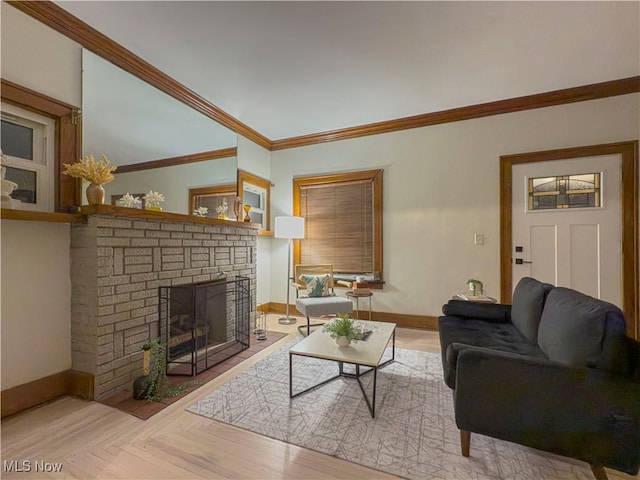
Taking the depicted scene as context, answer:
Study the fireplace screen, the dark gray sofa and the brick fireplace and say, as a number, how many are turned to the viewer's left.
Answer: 1

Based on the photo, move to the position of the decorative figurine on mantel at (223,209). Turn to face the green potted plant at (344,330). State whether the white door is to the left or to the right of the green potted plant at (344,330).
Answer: left

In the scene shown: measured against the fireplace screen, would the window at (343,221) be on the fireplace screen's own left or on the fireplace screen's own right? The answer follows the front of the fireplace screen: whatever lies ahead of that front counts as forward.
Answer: on the fireplace screen's own left

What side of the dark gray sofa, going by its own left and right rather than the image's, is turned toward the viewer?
left

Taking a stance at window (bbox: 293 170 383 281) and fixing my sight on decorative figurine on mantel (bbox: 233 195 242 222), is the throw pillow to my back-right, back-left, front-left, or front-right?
front-left

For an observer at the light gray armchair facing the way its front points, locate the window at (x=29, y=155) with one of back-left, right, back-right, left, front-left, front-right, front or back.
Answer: right

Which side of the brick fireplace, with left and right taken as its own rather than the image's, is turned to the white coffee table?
front

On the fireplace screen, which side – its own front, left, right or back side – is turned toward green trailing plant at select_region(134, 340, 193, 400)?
right

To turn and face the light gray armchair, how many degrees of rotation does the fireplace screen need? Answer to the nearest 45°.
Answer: approximately 45° to its left

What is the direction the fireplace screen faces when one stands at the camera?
facing the viewer and to the right of the viewer

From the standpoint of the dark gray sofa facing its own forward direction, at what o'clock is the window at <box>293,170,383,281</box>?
The window is roughly at 1 o'clock from the dark gray sofa.

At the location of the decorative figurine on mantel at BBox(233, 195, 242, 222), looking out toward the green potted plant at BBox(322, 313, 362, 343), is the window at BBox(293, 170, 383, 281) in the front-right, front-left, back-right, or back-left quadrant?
front-left

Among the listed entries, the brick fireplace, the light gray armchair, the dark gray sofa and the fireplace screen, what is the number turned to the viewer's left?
1

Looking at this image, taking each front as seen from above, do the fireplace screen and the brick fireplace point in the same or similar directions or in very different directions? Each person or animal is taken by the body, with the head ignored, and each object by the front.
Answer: same or similar directions

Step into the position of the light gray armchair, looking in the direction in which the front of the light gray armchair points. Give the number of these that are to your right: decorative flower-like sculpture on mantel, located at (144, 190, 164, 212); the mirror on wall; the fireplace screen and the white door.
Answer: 3

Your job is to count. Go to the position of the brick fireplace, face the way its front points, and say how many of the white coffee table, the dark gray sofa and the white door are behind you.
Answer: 0
